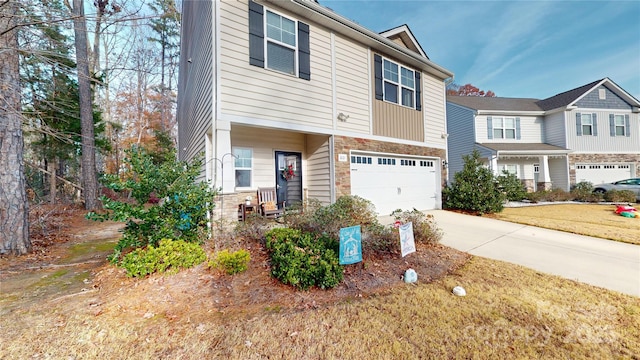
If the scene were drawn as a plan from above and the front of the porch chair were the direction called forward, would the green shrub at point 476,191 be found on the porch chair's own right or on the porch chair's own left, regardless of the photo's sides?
on the porch chair's own left

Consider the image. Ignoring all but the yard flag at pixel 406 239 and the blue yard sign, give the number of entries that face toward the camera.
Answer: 2

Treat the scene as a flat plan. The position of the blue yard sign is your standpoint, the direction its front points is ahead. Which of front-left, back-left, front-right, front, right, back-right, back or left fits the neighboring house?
back-left

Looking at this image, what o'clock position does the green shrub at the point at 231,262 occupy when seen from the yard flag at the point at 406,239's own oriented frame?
The green shrub is roughly at 2 o'clock from the yard flag.

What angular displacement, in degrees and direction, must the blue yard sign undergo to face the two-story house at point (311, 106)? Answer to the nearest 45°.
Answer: approximately 180°

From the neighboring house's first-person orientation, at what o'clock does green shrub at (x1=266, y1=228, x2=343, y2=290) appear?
The green shrub is roughly at 2 o'clock from the neighboring house.

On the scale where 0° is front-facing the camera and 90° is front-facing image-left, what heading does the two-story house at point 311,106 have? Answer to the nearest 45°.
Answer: approximately 315°

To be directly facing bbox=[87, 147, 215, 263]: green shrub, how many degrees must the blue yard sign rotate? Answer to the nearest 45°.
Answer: approximately 90° to its right

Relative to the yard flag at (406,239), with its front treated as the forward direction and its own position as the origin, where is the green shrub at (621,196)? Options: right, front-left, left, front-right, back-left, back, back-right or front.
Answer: back-left

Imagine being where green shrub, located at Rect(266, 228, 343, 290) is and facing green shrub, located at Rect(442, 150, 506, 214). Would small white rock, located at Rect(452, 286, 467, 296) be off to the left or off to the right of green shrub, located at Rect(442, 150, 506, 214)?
right
